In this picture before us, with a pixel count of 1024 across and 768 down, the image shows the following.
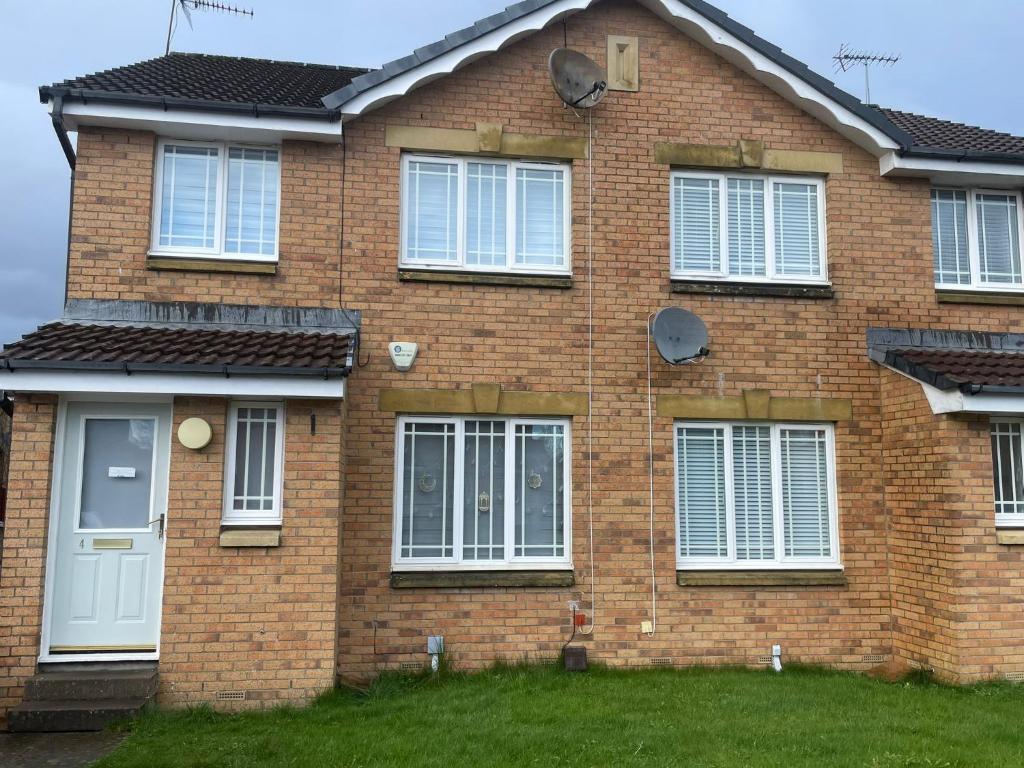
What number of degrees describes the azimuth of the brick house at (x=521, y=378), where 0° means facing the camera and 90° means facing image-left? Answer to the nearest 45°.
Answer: approximately 0°
